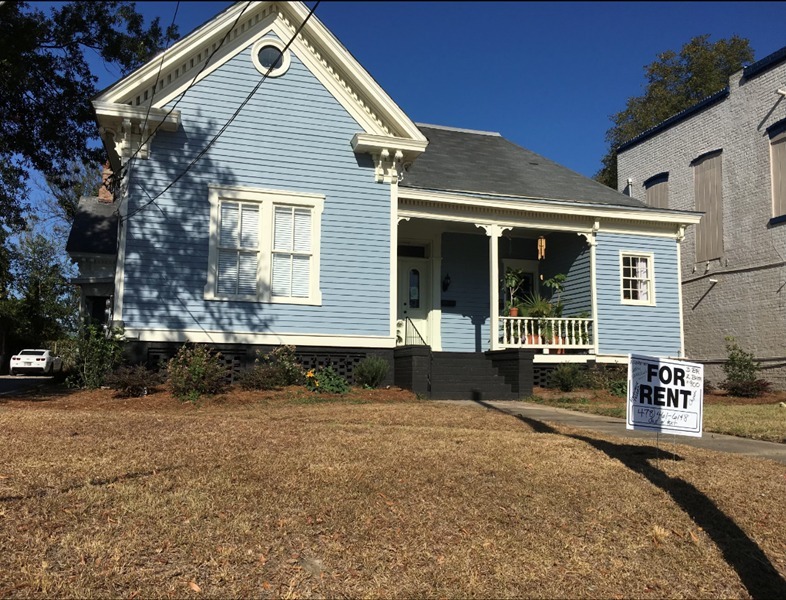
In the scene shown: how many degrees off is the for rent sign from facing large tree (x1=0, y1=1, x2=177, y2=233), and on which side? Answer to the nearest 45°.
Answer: approximately 90° to its right

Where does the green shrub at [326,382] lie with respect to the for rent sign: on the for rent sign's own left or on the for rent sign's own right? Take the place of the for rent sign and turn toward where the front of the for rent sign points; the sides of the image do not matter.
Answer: on the for rent sign's own right

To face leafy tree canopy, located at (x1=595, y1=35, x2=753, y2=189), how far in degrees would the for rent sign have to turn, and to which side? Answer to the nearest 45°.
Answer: approximately 180°

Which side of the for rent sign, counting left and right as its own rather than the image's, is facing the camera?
front

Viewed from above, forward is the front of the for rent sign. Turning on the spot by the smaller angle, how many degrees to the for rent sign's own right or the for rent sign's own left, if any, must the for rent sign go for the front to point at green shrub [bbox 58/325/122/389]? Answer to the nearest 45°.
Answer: approximately 90° to the for rent sign's own right

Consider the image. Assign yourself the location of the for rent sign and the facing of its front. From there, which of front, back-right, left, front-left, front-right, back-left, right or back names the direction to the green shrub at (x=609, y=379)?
back

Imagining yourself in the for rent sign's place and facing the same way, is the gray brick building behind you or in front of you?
behind

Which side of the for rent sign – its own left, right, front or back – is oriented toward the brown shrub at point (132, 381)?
right

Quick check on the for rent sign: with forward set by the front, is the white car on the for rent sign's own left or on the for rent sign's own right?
on the for rent sign's own right

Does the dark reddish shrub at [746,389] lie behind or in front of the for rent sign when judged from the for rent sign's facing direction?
behind

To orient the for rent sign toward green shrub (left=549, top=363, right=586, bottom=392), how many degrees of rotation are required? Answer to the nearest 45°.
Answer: approximately 180°

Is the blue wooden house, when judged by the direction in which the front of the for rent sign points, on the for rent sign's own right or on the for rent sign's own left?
on the for rent sign's own right

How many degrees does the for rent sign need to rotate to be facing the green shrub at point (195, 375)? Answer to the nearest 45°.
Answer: approximately 90° to its right
